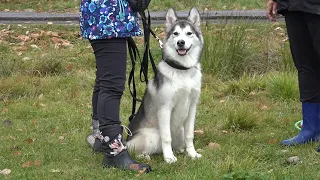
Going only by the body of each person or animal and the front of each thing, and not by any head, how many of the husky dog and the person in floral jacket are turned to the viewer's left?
0

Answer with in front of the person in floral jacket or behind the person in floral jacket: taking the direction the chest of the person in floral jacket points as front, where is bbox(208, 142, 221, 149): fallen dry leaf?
in front

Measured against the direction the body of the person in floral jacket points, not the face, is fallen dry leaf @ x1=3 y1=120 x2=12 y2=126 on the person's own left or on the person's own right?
on the person's own left

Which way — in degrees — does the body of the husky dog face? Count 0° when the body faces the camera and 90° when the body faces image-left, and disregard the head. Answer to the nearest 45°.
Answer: approximately 315°

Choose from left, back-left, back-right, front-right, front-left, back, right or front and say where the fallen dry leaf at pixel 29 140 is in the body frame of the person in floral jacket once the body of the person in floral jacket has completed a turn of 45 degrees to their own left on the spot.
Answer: left

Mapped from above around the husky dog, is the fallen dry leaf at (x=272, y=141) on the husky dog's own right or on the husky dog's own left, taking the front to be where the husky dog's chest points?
on the husky dog's own left

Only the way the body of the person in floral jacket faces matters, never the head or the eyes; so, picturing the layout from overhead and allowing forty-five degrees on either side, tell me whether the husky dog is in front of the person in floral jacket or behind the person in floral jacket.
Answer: in front

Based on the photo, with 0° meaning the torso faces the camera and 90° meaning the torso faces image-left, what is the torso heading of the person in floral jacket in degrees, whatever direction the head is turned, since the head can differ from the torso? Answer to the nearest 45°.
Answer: approximately 270°
